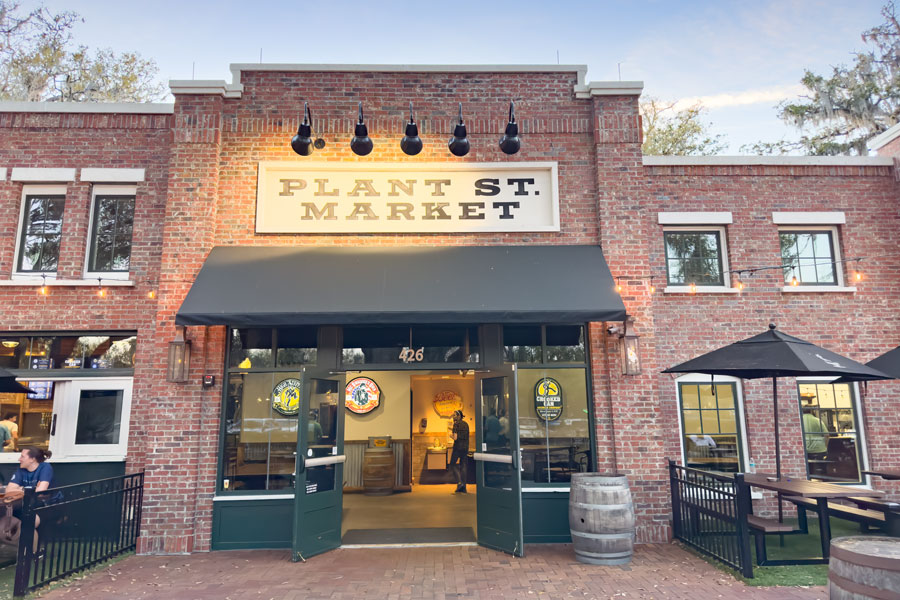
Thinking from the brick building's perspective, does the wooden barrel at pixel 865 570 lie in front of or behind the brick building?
in front

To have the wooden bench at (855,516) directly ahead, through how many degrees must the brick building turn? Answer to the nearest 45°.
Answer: approximately 90° to its left

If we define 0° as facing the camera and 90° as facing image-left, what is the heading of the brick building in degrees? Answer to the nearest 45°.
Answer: approximately 0°
